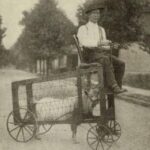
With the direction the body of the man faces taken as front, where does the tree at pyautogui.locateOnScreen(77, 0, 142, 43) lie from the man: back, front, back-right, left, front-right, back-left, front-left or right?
back-left

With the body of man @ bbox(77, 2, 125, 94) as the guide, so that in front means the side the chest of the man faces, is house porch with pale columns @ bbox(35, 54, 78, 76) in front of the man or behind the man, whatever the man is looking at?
behind

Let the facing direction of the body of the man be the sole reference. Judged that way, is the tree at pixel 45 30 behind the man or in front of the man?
behind

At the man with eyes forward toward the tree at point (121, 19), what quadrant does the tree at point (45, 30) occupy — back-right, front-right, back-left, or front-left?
front-left
